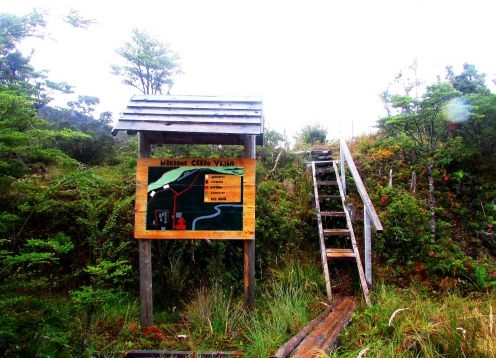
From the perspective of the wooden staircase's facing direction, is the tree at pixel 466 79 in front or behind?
behind

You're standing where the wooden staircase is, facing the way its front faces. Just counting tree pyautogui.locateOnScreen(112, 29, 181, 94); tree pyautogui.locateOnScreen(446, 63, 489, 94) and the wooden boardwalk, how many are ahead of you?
1

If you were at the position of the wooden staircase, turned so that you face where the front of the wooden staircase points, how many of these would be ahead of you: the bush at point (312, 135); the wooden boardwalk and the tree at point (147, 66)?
1

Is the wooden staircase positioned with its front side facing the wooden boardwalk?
yes

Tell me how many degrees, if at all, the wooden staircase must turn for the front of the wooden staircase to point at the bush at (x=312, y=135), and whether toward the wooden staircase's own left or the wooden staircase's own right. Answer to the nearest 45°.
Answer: approximately 180°

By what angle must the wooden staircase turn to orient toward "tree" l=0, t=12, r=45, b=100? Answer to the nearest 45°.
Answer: approximately 90° to its right

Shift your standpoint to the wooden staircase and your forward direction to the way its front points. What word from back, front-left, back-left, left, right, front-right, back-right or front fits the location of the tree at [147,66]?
back-right

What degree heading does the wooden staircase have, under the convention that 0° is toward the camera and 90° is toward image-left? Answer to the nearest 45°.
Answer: approximately 0°
